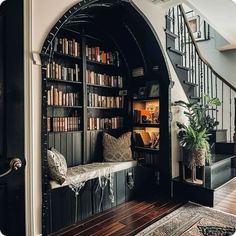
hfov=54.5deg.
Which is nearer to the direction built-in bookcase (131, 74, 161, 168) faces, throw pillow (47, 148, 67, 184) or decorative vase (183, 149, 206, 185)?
the throw pillow

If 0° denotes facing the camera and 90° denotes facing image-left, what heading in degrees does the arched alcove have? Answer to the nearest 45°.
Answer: approximately 315°

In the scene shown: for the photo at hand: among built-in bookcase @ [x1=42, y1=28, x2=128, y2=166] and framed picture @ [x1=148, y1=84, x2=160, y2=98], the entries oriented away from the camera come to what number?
0

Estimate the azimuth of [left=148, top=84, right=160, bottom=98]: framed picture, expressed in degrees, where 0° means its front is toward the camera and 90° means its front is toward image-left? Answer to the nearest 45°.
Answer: approximately 45°

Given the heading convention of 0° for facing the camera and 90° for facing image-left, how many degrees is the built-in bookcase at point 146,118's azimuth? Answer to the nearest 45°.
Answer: approximately 45°

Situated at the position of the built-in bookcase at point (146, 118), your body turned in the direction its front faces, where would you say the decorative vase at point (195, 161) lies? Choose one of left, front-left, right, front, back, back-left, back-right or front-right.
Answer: left

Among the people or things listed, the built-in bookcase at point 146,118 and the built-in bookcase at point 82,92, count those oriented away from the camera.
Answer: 0

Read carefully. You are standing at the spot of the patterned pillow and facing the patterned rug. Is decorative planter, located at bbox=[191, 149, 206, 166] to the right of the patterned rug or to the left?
left

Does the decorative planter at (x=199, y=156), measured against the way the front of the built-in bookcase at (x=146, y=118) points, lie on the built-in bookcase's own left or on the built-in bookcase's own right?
on the built-in bookcase's own left

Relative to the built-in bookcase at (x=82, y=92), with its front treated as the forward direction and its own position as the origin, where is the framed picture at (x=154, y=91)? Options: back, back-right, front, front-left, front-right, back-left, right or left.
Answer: front-left
